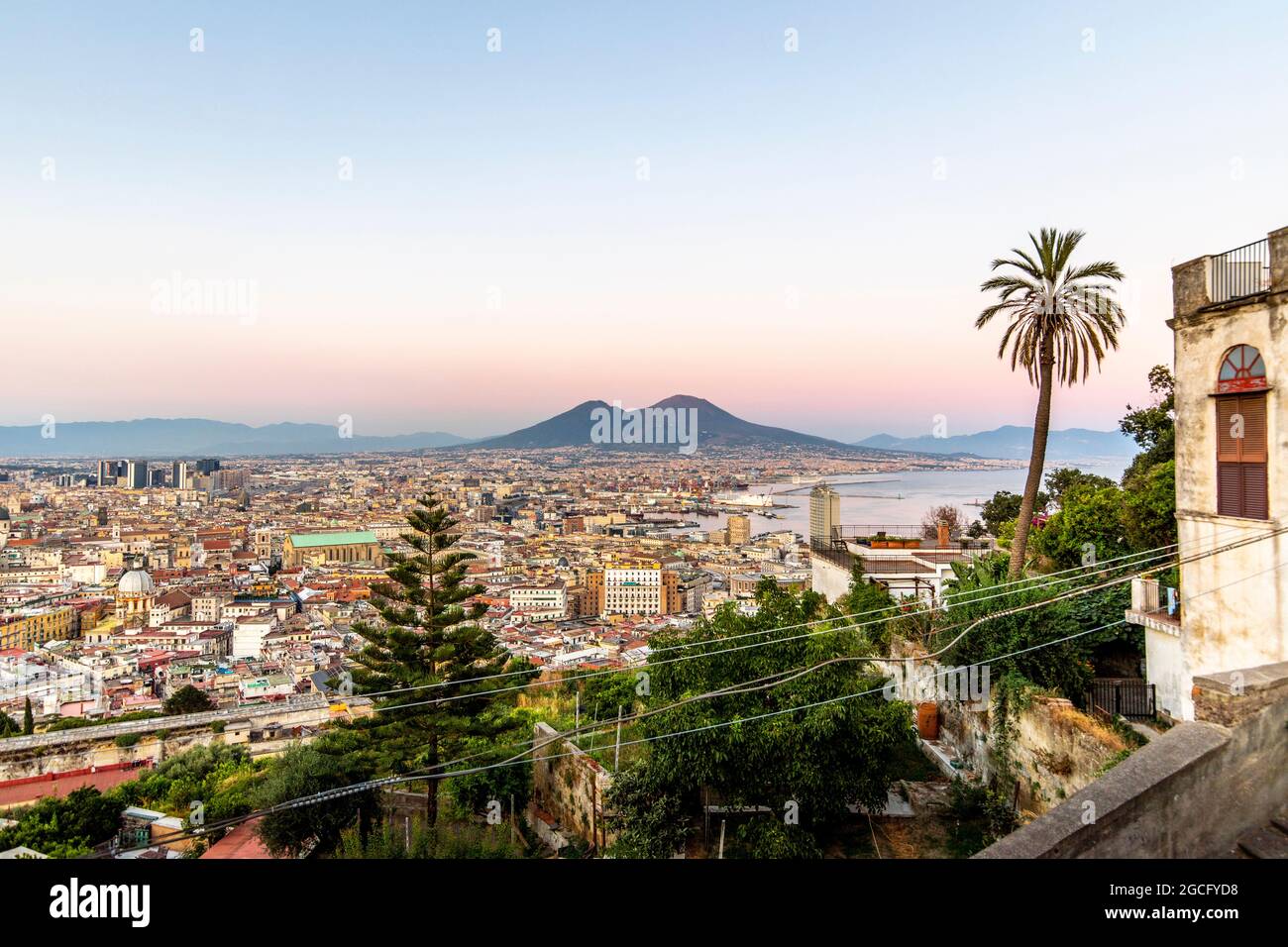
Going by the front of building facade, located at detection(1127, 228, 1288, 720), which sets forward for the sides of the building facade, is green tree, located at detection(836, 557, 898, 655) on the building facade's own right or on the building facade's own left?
on the building facade's own right

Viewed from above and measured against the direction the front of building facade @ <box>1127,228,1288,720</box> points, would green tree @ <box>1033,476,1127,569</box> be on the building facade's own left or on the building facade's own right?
on the building facade's own right

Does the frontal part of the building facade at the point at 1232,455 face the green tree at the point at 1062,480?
no

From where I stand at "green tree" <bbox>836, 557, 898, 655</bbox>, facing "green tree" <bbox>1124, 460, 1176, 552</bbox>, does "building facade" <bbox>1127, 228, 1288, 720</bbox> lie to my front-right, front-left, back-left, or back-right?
front-right

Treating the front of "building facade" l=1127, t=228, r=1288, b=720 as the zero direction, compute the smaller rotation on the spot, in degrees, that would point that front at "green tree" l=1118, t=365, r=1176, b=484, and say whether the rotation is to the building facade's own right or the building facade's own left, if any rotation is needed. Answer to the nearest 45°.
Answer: approximately 135° to the building facade's own right

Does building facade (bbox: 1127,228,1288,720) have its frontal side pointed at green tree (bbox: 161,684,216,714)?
no

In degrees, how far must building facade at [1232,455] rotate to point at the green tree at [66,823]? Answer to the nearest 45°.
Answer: approximately 45° to its right

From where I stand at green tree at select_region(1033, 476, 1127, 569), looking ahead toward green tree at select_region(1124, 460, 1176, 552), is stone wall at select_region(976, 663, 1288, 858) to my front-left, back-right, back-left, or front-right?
front-right

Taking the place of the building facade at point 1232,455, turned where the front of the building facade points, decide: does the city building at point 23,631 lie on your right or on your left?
on your right

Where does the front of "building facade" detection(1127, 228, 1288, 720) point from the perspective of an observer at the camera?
facing the viewer and to the left of the viewer
